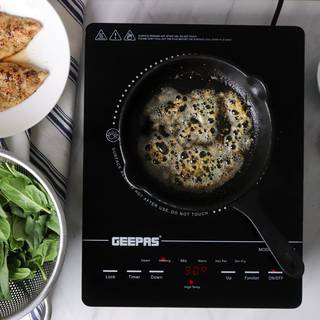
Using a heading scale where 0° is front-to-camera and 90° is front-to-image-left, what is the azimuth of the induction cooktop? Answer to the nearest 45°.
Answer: approximately 0°
